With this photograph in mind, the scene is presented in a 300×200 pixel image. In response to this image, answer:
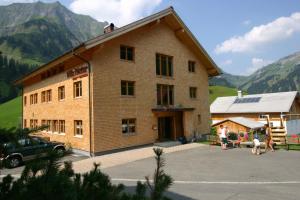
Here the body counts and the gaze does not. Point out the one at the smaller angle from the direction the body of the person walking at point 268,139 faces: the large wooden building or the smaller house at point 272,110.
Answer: the large wooden building

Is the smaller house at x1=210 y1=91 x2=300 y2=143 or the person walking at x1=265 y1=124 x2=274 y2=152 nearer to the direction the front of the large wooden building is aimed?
the person walking

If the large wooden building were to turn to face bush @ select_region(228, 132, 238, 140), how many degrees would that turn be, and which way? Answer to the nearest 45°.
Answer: approximately 45° to its left

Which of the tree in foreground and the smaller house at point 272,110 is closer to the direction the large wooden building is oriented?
the tree in foreground

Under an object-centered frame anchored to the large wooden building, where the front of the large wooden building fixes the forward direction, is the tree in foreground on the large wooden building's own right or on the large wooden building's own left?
on the large wooden building's own right
